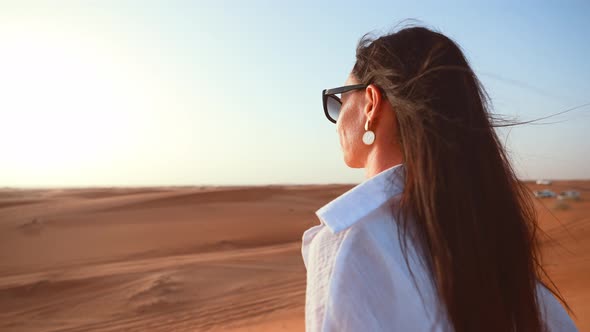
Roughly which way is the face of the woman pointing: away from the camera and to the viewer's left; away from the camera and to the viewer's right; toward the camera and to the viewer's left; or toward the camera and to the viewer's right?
away from the camera and to the viewer's left

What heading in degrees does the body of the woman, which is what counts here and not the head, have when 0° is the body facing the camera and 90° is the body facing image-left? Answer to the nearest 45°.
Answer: approximately 135°
